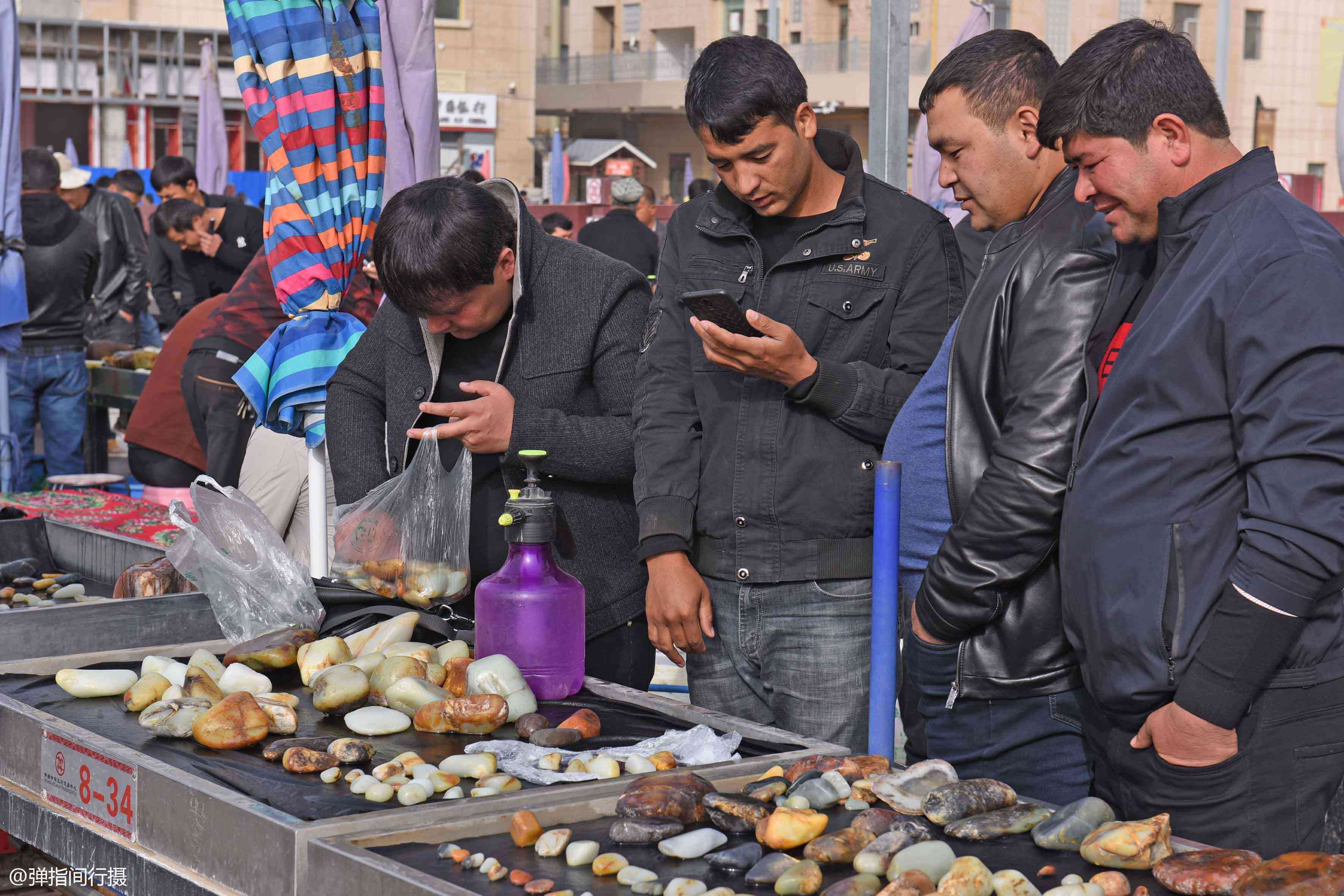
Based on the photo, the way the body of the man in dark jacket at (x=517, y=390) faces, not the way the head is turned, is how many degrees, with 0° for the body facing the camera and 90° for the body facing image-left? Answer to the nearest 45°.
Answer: approximately 45°

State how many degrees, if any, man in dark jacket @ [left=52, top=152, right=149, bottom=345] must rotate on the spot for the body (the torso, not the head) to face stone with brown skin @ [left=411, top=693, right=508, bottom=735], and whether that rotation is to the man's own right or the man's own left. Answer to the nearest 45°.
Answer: approximately 90° to the man's own left

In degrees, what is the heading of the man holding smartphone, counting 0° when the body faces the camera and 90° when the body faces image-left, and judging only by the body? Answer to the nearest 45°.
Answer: approximately 45°

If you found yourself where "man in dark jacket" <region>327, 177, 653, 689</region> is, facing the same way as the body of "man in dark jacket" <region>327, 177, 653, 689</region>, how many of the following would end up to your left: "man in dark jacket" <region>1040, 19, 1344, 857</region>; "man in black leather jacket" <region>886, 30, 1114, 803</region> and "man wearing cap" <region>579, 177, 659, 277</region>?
2

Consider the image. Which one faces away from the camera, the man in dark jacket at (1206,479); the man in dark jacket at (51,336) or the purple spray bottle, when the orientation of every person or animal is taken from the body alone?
the man in dark jacket at (51,336)

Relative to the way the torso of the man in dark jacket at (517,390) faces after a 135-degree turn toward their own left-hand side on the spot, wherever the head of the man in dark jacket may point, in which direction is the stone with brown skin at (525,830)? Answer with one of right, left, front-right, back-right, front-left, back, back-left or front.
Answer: right

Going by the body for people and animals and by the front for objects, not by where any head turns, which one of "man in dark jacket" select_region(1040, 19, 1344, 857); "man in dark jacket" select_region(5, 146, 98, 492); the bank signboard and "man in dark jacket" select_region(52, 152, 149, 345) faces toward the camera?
the bank signboard

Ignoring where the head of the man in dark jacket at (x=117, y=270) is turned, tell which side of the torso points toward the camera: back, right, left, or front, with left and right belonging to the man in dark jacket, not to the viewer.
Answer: left

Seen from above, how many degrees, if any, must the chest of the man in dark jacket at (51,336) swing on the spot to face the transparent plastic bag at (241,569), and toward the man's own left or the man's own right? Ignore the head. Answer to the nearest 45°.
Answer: approximately 180°

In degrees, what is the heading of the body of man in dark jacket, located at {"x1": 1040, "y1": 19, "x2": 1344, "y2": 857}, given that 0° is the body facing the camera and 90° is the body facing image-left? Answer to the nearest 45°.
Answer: approximately 90°

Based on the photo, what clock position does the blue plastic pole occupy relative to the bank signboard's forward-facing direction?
The blue plastic pole is roughly at 12 o'clock from the bank signboard.

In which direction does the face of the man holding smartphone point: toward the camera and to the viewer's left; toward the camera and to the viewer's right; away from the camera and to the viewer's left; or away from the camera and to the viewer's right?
toward the camera and to the viewer's left
